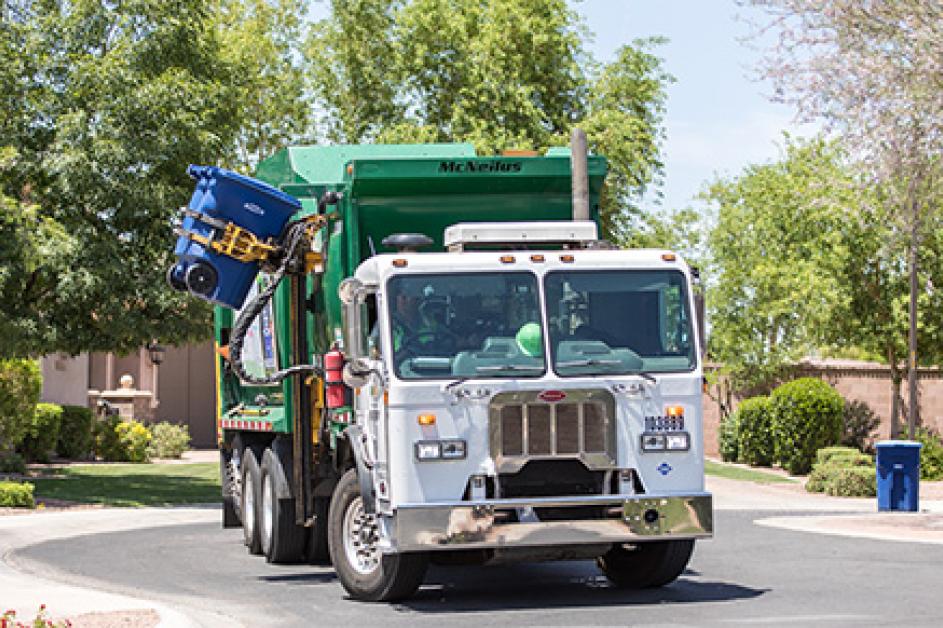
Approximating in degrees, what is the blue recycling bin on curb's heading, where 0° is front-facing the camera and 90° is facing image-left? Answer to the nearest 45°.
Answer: approximately 0°

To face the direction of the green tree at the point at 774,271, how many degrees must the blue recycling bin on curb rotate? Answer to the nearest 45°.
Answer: approximately 180°

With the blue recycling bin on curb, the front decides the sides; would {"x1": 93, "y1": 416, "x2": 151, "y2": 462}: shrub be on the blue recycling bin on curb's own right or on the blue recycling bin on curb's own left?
on the blue recycling bin on curb's own right

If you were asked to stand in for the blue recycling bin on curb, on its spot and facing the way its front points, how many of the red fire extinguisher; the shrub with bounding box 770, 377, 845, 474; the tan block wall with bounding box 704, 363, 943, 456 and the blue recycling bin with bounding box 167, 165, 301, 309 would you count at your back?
2

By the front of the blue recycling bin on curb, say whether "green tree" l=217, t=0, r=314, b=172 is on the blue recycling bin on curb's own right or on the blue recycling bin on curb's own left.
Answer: on the blue recycling bin on curb's own right

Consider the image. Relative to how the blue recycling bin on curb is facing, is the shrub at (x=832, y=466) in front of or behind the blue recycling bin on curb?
behind

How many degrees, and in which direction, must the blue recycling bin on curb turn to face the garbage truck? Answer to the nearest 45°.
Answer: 0° — it already faces it

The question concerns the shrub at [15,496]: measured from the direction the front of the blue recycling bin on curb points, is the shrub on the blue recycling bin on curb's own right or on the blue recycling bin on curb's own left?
on the blue recycling bin on curb's own right

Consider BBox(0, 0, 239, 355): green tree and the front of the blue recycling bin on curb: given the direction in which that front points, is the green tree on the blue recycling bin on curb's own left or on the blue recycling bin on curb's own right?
on the blue recycling bin on curb's own right

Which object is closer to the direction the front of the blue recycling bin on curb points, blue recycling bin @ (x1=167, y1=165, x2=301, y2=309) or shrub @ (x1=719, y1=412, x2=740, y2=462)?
the blue recycling bin

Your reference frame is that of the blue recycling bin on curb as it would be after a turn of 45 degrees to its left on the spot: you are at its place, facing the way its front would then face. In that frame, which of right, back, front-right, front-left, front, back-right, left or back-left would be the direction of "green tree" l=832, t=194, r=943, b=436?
back-left

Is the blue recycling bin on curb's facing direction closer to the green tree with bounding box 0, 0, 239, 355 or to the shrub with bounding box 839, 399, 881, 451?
the green tree

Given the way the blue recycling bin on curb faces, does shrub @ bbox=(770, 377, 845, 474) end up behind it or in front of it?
behind

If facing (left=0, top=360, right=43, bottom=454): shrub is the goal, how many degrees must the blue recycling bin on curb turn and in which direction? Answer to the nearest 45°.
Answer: approximately 90° to its right

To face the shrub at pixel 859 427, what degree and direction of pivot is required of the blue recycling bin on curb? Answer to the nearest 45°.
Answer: approximately 180°

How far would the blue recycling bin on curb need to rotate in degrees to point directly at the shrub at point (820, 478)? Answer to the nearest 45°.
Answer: approximately 180°
